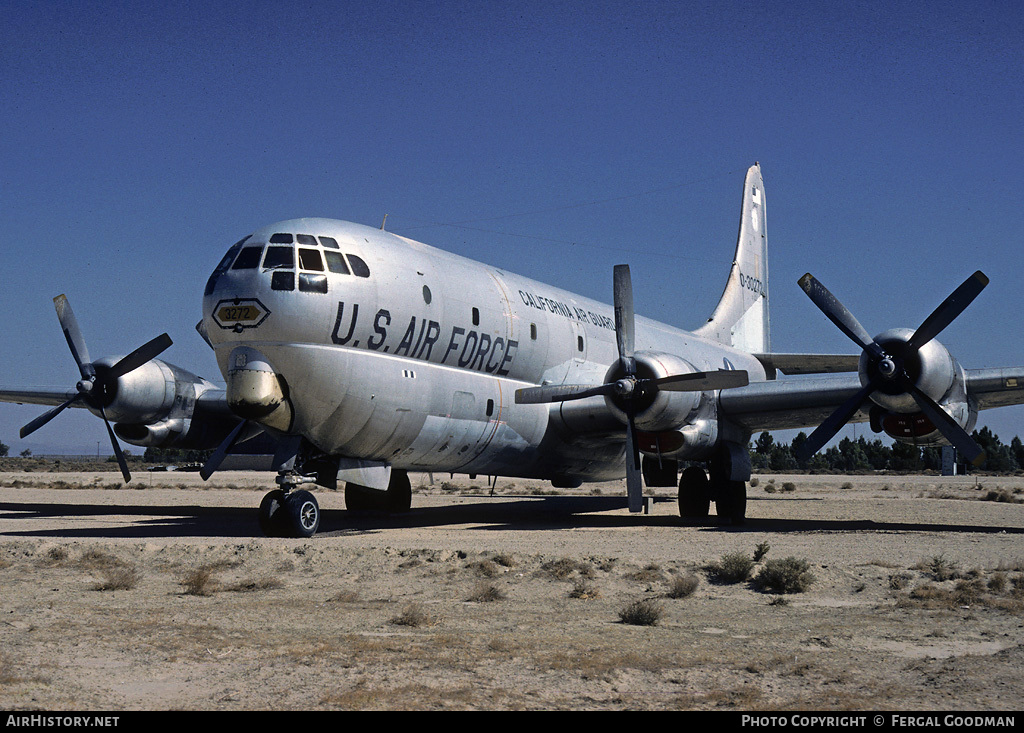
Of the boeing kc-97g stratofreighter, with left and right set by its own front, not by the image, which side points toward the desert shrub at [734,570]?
left

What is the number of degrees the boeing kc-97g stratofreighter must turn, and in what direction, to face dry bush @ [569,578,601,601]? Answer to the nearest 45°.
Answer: approximately 45° to its left

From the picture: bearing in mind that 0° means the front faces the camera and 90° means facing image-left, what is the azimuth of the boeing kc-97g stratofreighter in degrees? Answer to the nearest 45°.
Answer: approximately 45°

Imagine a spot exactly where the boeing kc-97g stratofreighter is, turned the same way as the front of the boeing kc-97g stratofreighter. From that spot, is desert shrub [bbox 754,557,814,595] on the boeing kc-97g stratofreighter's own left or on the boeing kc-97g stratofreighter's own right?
on the boeing kc-97g stratofreighter's own left
